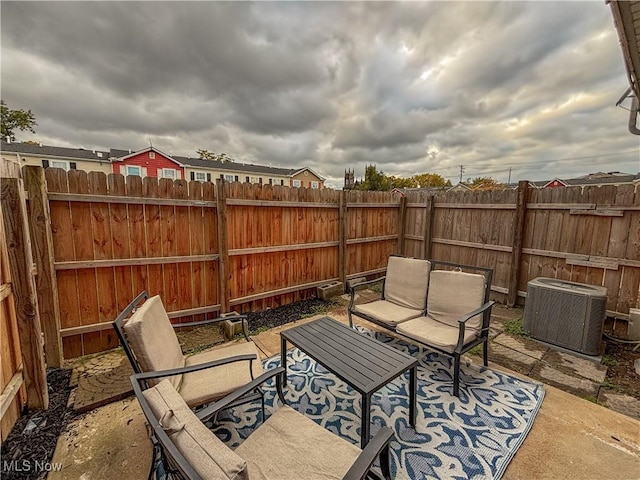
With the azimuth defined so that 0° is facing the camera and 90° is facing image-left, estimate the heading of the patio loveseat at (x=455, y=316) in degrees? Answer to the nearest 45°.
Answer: approximately 45°

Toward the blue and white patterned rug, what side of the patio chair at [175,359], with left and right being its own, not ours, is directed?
front

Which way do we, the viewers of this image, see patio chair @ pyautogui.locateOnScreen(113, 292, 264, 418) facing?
facing to the right of the viewer

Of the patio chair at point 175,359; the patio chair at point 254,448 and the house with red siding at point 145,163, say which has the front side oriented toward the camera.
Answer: the house with red siding

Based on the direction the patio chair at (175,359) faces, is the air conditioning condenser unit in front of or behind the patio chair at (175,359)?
in front

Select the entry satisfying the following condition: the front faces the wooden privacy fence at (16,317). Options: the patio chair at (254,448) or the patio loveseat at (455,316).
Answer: the patio loveseat at (455,316)

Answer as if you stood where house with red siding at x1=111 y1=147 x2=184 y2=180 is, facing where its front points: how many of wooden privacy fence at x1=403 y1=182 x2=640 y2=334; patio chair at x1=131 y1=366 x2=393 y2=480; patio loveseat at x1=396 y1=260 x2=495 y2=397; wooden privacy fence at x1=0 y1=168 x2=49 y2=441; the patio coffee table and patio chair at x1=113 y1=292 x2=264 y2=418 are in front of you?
6

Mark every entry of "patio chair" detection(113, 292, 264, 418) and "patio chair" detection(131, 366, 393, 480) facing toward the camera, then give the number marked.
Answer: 0

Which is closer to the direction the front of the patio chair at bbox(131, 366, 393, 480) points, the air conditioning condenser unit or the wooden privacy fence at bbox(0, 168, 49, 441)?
the air conditioning condenser unit

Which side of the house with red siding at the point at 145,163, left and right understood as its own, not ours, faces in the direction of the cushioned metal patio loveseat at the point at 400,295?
front

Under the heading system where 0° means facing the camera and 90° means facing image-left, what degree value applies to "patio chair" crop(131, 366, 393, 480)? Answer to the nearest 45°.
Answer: approximately 225°

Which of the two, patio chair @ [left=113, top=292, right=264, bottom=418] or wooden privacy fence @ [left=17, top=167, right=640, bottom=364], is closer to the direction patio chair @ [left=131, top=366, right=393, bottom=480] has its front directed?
the wooden privacy fence

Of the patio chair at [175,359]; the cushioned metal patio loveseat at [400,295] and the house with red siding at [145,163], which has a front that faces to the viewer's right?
the patio chair at [175,359]
